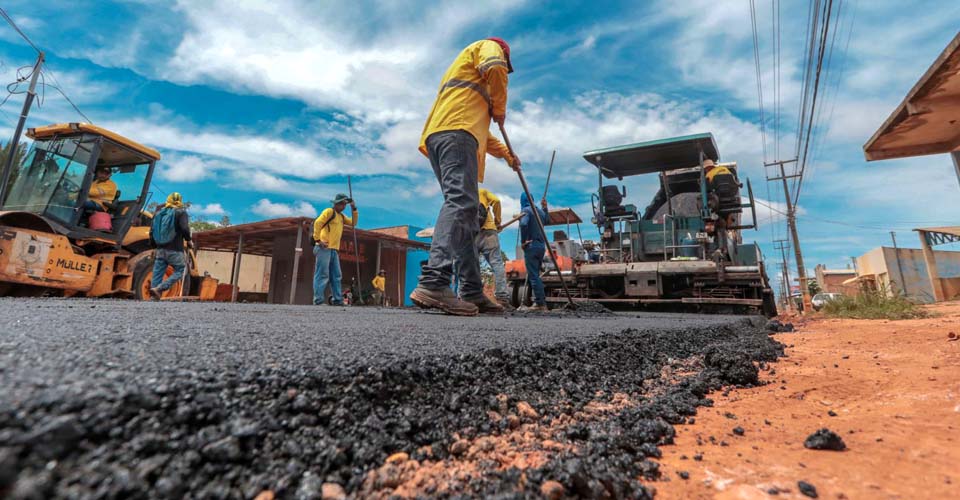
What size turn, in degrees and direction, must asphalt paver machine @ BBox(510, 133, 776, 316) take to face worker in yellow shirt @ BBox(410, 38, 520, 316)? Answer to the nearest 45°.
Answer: approximately 180°

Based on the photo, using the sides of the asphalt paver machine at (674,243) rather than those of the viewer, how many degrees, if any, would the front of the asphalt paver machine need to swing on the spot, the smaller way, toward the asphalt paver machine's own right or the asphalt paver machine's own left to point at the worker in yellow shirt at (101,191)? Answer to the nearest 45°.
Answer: approximately 135° to the asphalt paver machine's own left

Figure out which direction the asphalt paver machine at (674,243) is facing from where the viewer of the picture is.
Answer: facing away from the viewer

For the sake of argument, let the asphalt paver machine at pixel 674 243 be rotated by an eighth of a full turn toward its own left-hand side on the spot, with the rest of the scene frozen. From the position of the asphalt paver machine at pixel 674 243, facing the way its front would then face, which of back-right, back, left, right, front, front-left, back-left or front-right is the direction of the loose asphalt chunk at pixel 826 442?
back-left

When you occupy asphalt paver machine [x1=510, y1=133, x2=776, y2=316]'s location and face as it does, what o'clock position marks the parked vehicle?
The parked vehicle is roughly at 1 o'clock from the asphalt paver machine.

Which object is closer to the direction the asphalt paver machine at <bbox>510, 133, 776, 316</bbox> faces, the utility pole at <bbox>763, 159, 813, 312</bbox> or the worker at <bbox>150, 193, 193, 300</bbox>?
the utility pole

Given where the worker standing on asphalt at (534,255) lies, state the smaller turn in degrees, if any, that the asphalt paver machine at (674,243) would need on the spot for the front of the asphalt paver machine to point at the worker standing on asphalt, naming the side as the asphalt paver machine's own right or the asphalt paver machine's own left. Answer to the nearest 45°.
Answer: approximately 135° to the asphalt paver machine's own left

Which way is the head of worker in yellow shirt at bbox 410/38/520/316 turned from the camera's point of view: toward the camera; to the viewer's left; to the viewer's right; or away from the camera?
to the viewer's right

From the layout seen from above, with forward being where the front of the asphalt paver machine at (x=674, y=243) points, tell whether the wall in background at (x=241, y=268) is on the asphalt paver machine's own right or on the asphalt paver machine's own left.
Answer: on the asphalt paver machine's own left

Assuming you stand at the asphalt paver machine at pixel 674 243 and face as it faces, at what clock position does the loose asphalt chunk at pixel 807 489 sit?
The loose asphalt chunk is roughly at 6 o'clock from the asphalt paver machine.

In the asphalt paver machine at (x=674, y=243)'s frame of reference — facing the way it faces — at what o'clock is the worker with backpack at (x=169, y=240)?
The worker with backpack is roughly at 8 o'clock from the asphalt paver machine.

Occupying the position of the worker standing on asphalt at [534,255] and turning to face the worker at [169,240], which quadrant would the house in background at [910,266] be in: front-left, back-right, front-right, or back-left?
back-right

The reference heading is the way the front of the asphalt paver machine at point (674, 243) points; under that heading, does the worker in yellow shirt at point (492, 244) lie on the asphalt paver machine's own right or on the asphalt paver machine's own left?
on the asphalt paver machine's own left
